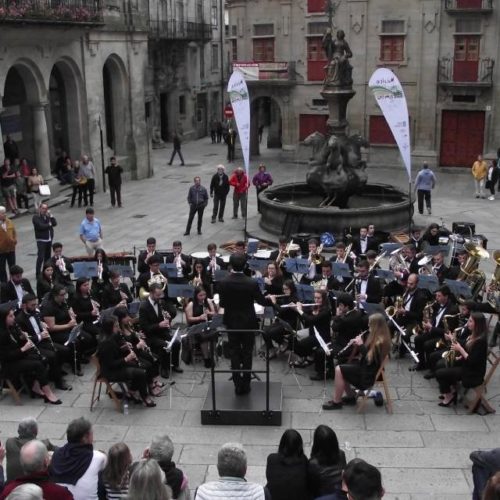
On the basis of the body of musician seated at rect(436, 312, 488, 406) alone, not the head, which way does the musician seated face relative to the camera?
to the viewer's left

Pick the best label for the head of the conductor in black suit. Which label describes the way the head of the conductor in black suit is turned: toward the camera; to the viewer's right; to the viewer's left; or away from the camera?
away from the camera

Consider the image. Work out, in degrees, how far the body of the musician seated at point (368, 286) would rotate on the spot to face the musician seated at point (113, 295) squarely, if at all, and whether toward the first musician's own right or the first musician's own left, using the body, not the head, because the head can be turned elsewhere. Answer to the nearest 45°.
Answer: approximately 45° to the first musician's own right

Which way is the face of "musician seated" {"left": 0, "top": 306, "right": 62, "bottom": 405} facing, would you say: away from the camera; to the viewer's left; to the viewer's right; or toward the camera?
to the viewer's right

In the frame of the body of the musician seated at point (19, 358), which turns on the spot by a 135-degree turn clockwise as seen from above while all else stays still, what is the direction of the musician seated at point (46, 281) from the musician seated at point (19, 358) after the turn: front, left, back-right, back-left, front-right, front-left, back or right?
back-right

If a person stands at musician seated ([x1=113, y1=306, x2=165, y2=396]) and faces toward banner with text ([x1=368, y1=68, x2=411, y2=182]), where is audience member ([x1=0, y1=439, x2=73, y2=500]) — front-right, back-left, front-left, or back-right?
back-right

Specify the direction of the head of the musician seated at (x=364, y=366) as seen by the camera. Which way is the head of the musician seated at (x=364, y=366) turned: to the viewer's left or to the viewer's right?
to the viewer's left

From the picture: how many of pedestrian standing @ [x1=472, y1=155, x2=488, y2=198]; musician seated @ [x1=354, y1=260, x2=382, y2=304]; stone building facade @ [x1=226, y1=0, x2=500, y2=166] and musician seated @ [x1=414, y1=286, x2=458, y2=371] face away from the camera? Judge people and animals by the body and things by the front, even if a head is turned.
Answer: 0

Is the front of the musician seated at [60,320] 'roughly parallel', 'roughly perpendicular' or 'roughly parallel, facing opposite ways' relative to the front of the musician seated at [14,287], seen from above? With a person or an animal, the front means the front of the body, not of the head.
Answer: roughly parallel

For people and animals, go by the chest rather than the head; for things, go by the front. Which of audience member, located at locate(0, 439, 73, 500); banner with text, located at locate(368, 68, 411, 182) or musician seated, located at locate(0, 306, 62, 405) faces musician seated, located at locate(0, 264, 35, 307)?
the audience member

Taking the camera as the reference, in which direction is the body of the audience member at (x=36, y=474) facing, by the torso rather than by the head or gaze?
away from the camera

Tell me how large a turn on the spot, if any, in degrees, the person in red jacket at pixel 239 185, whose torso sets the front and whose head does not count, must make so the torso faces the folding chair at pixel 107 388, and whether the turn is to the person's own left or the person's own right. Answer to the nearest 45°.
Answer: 0° — they already face it

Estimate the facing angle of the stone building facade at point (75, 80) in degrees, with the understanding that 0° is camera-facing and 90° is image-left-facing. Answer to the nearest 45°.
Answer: approximately 315°

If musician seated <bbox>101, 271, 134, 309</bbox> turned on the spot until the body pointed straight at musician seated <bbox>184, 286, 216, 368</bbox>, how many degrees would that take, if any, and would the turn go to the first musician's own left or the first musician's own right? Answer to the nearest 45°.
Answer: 0° — they already face them

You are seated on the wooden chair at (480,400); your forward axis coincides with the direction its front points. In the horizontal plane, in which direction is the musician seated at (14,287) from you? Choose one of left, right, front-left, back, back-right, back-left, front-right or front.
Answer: front

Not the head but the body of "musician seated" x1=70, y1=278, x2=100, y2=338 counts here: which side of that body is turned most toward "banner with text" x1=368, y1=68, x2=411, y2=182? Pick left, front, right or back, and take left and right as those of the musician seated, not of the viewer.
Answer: left

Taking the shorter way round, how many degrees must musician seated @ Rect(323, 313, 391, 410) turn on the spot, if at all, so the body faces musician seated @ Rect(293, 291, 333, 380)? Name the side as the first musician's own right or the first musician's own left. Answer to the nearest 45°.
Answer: approximately 45° to the first musician's own right

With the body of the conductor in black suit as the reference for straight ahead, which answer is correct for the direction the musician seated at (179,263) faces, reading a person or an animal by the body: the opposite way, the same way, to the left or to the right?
the opposite way

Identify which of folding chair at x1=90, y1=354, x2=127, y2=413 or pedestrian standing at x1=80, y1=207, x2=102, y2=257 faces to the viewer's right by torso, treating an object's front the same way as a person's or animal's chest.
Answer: the folding chair

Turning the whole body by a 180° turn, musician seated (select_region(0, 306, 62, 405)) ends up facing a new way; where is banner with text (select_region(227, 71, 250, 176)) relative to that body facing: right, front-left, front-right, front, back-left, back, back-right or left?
back-right
